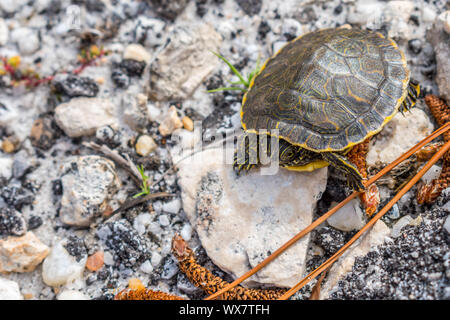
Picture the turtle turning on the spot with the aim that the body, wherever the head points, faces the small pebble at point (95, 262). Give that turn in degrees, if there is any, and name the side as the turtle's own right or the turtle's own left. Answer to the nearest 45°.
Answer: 0° — it already faces it

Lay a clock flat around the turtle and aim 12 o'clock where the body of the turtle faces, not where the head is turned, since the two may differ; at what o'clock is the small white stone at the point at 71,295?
The small white stone is roughly at 12 o'clock from the turtle.

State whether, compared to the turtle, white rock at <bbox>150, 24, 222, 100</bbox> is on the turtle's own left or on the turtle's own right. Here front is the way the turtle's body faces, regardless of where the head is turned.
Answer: on the turtle's own right

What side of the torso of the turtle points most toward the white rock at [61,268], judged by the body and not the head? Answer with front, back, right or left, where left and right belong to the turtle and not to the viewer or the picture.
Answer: front

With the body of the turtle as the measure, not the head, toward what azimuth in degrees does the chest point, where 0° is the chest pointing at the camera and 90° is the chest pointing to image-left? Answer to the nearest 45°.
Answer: approximately 45°

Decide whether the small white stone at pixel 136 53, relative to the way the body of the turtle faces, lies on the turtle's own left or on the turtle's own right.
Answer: on the turtle's own right

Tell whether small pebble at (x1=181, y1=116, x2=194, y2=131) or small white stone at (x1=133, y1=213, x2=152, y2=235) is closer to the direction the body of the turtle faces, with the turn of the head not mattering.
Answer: the small white stone

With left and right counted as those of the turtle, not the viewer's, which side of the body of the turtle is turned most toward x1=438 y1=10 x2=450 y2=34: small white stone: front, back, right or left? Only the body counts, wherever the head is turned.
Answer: back

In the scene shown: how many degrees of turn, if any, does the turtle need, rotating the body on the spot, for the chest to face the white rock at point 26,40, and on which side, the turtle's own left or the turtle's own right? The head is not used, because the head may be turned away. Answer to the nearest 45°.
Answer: approximately 45° to the turtle's own right
